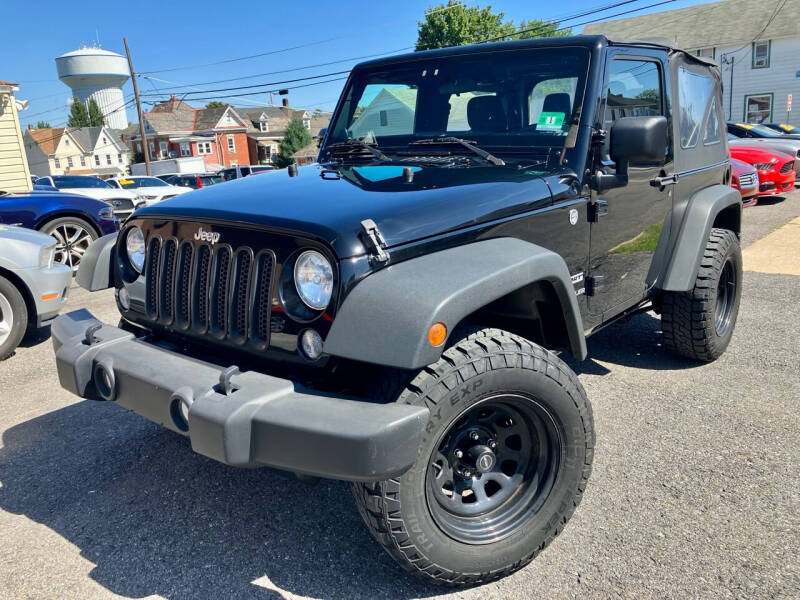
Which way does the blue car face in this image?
to the viewer's right

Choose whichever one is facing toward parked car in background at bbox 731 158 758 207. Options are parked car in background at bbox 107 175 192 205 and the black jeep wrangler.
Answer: parked car in background at bbox 107 175 192 205

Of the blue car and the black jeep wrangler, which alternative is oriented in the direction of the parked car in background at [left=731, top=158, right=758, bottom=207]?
the blue car

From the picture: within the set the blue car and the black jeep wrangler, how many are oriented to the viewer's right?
1

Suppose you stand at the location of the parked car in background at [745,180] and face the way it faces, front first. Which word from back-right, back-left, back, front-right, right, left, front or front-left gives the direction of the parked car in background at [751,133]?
back-left

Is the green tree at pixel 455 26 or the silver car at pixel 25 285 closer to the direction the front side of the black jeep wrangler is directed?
the silver car

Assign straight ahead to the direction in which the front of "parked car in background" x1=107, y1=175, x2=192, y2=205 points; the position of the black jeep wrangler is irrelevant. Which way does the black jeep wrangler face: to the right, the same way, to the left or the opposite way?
to the right

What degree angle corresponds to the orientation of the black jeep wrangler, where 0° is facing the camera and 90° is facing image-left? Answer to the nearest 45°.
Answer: approximately 45°

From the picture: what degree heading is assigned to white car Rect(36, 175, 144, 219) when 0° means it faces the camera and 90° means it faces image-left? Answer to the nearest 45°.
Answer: approximately 315°

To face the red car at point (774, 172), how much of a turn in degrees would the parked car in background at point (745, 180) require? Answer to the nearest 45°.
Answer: approximately 135° to its left

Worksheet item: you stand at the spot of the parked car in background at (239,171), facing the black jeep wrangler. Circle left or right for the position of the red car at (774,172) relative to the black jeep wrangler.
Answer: left

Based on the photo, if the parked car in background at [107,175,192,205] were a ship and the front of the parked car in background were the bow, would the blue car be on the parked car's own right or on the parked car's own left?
on the parked car's own right
